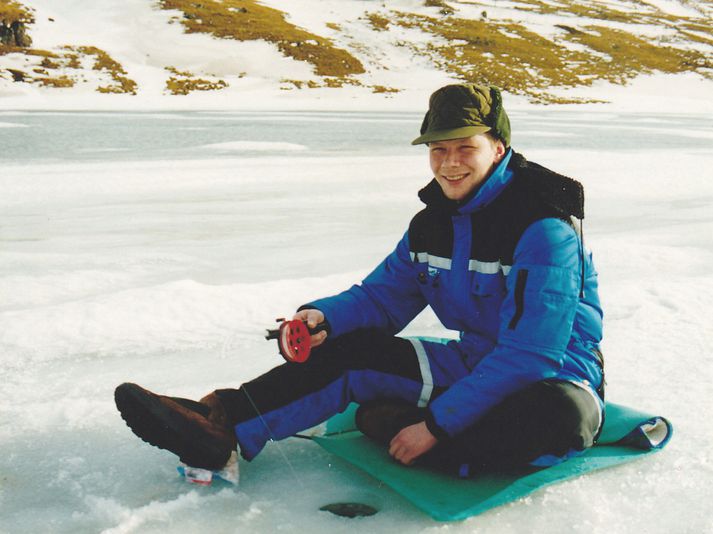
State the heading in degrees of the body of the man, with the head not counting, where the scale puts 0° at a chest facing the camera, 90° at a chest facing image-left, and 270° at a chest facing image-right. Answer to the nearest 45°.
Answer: approximately 45°

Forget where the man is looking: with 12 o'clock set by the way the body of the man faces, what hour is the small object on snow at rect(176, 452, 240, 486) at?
The small object on snow is roughly at 1 o'clock from the man.
